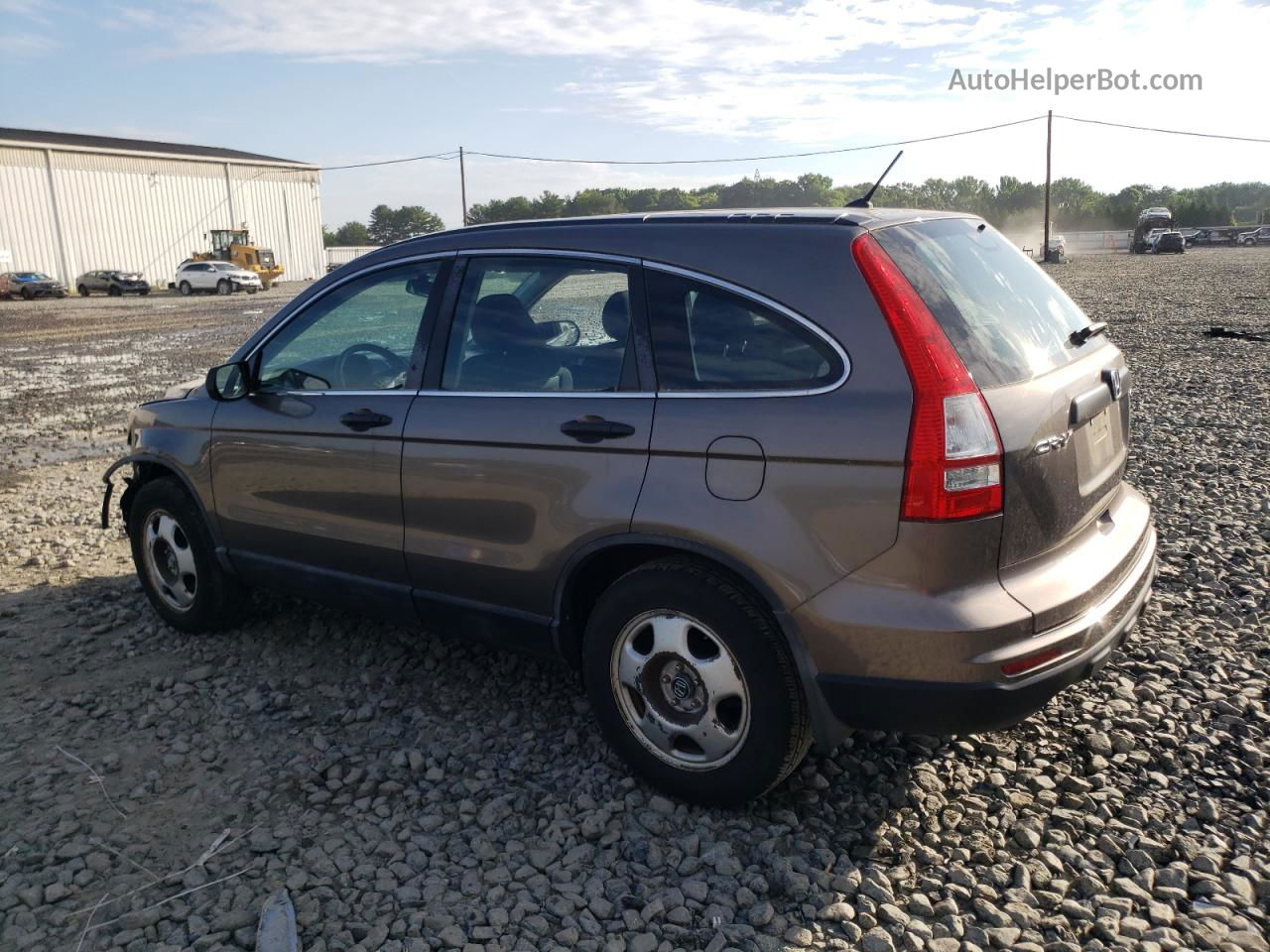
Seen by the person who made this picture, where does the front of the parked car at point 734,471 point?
facing away from the viewer and to the left of the viewer

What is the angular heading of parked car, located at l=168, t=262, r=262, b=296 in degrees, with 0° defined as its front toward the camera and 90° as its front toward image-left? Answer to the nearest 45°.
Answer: approximately 315°

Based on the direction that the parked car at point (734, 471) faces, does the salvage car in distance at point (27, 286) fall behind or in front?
in front

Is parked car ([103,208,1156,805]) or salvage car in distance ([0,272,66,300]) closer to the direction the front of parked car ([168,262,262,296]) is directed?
the parked car

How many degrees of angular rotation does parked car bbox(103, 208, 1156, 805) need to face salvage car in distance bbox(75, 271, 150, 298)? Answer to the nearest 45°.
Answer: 0° — it already faces it

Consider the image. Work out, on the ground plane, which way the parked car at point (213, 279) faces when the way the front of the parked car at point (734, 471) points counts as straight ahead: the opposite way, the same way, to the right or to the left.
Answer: the opposite way

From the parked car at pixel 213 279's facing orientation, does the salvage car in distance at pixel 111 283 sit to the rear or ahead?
to the rear

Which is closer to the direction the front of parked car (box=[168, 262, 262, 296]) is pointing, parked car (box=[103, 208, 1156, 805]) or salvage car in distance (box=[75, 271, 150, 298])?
the parked car

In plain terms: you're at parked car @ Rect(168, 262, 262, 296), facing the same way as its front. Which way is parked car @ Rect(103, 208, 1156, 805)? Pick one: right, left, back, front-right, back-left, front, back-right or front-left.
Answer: front-right

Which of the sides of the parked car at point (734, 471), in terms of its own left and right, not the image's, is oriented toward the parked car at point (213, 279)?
front
